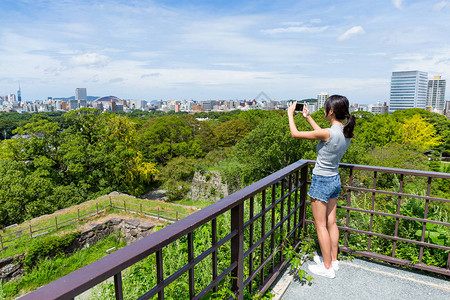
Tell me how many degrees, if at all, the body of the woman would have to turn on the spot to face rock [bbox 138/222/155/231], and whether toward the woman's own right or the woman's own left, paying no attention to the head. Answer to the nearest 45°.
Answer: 0° — they already face it

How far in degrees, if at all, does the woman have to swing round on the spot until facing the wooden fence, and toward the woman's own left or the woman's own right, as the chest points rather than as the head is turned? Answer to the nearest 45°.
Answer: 0° — they already face it

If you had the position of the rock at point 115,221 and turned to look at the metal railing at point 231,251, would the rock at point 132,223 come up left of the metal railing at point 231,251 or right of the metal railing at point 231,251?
left

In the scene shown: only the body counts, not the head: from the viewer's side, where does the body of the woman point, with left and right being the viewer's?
facing away from the viewer and to the left of the viewer

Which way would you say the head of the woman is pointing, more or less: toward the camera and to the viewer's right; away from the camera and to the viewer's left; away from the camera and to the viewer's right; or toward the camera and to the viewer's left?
away from the camera and to the viewer's left

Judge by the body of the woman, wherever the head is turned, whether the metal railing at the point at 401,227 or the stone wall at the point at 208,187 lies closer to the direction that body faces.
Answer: the stone wall

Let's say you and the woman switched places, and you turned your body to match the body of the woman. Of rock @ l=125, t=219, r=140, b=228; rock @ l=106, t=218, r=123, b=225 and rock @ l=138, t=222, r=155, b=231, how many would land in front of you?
3

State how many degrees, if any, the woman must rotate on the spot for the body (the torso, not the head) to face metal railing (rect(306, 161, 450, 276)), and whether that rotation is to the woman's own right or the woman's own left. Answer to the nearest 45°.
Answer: approximately 90° to the woman's own right
